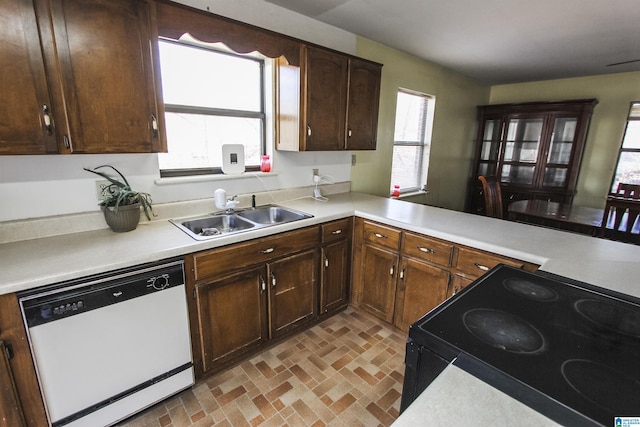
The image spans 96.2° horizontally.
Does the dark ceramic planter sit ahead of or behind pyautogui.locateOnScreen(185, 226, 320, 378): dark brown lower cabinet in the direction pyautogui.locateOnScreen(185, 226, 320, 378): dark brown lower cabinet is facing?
behind

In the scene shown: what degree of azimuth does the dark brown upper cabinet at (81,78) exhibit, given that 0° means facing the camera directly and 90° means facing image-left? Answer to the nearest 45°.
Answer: approximately 0°

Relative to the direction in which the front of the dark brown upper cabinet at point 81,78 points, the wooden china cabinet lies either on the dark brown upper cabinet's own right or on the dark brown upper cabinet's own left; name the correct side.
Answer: on the dark brown upper cabinet's own left

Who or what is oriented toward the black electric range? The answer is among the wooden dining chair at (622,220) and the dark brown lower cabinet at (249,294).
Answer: the dark brown lower cabinet

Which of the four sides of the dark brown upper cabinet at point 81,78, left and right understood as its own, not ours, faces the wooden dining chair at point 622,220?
left

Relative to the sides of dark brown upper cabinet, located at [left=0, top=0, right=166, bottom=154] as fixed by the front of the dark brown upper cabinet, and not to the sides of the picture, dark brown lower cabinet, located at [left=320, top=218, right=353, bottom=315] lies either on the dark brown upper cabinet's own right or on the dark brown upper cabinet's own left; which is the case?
on the dark brown upper cabinet's own left

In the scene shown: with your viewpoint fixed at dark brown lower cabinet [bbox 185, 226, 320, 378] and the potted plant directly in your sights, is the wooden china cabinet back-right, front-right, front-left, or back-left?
back-right

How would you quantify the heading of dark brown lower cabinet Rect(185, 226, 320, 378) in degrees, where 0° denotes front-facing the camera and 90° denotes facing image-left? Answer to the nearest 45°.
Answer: approximately 315°

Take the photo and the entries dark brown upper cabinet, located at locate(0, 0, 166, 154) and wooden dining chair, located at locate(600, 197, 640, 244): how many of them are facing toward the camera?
1
